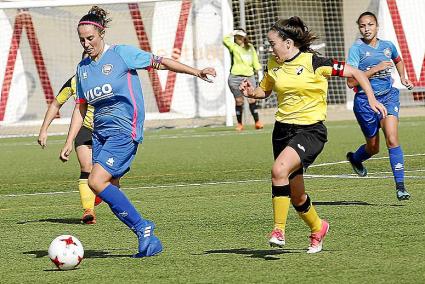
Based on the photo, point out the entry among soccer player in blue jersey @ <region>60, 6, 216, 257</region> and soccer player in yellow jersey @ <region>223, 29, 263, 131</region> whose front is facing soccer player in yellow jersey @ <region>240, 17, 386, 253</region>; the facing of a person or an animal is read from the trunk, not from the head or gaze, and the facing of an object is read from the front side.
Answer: soccer player in yellow jersey @ <region>223, 29, 263, 131</region>

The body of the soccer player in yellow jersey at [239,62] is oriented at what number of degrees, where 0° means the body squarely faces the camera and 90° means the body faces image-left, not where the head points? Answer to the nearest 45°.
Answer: approximately 0°

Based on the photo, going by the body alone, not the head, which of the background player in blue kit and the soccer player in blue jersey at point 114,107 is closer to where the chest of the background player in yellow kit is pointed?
the soccer player in blue jersey

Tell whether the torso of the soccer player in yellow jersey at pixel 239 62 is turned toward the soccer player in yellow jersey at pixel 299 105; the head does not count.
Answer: yes

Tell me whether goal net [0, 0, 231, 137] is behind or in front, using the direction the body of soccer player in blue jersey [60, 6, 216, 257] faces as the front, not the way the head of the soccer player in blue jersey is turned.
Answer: behind

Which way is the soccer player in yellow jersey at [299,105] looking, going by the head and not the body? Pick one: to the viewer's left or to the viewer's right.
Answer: to the viewer's left
